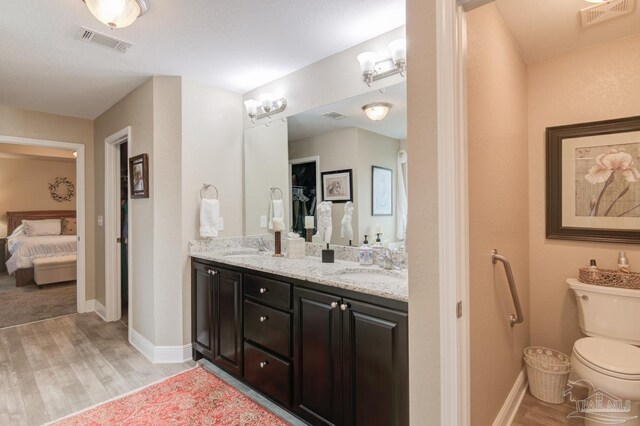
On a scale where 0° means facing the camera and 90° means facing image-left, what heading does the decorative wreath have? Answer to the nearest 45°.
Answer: approximately 0°

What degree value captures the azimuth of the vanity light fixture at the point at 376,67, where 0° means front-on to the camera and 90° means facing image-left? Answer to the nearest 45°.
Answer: approximately 45°

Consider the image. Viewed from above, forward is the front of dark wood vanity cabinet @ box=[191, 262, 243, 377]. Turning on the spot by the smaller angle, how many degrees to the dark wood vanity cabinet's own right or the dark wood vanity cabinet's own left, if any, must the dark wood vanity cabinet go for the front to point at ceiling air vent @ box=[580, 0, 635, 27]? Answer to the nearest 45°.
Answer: approximately 90° to the dark wood vanity cabinet's own left

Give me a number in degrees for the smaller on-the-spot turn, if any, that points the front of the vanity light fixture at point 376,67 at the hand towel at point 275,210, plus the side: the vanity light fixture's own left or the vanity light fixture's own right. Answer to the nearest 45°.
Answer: approximately 90° to the vanity light fixture's own right

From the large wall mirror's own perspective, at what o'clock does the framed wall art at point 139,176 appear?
The framed wall art is roughly at 2 o'clock from the large wall mirror.

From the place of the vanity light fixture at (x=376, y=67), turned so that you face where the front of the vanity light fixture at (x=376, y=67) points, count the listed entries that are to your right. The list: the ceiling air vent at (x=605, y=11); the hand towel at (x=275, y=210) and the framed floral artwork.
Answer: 1
